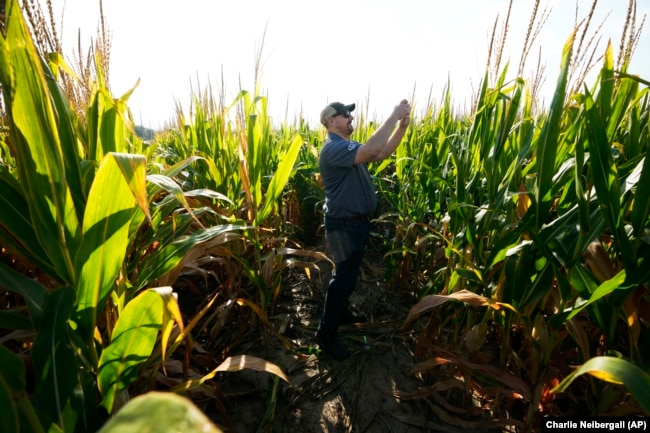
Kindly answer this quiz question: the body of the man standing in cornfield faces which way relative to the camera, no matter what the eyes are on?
to the viewer's right

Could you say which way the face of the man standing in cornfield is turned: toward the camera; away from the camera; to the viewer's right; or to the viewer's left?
to the viewer's right
